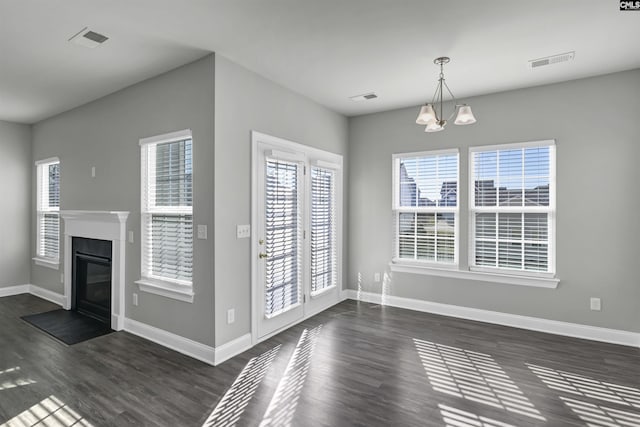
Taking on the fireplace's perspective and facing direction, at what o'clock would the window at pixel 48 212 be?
The window is roughly at 4 o'clock from the fireplace.

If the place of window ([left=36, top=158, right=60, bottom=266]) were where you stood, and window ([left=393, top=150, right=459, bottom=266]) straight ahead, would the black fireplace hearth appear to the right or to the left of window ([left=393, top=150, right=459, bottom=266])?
right

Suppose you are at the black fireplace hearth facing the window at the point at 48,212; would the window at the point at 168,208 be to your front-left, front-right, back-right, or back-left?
back-right

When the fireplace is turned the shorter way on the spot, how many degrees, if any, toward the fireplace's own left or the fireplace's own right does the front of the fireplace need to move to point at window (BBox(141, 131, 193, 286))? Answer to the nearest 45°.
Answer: approximately 90° to the fireplace's own left

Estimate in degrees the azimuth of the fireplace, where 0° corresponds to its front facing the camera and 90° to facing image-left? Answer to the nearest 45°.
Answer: approximately 45°

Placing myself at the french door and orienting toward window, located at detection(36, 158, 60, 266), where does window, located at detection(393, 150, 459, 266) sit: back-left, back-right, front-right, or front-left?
back-right

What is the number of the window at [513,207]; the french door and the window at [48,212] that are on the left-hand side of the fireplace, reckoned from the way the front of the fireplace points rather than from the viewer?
2

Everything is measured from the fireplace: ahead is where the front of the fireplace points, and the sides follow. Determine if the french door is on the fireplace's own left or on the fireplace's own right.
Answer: on the fireplace's own left
